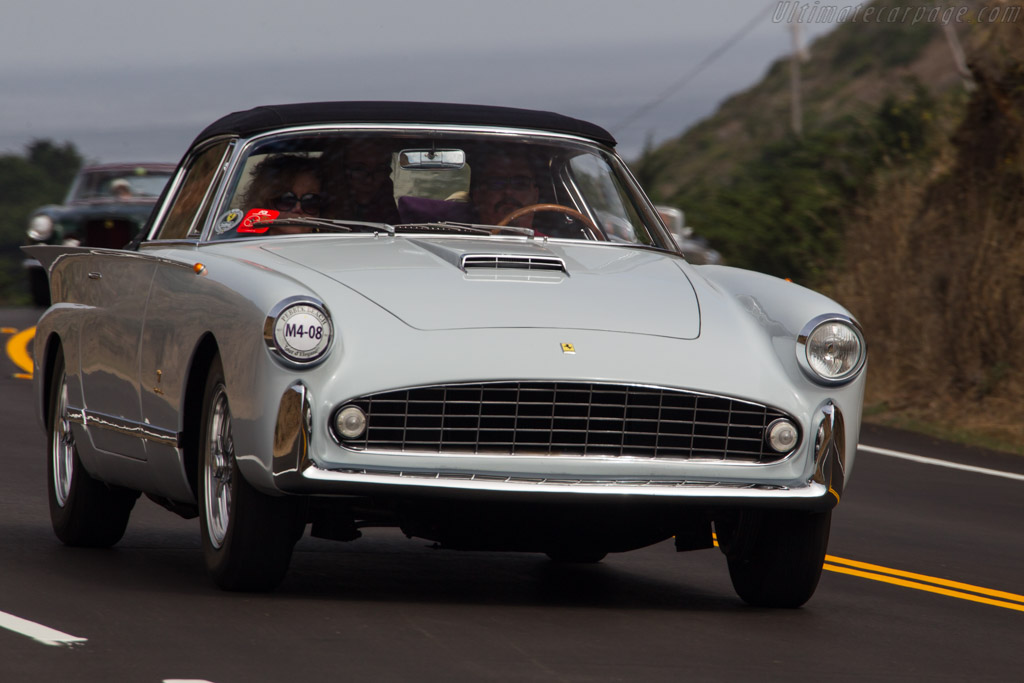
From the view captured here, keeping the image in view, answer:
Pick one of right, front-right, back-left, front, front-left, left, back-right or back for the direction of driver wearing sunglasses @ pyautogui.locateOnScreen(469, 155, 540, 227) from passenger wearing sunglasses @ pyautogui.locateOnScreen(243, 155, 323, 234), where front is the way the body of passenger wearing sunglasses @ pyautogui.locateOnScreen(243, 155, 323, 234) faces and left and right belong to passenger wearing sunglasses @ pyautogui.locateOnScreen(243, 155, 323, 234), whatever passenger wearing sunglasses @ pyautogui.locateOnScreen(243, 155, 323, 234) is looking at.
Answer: front-left

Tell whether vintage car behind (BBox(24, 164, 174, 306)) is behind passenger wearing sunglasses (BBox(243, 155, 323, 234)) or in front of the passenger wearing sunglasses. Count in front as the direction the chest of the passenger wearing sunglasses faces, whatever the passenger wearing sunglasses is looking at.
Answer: behind
